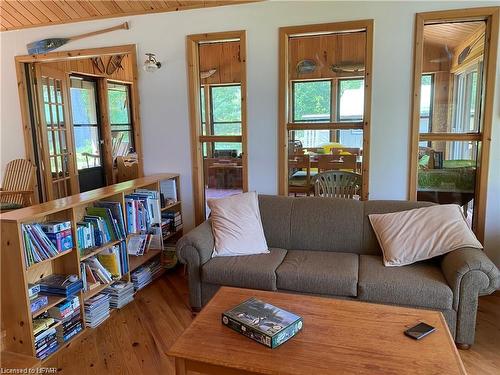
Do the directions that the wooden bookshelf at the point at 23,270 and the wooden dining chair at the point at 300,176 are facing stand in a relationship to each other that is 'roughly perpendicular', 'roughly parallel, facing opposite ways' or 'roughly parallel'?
roughly perpendicular

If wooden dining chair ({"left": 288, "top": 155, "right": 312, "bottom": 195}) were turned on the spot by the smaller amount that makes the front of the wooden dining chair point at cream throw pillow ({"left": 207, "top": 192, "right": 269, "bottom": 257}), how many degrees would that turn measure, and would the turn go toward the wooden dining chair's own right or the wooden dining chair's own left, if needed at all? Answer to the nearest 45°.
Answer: approximately 135° to the wooden dining chair's own left

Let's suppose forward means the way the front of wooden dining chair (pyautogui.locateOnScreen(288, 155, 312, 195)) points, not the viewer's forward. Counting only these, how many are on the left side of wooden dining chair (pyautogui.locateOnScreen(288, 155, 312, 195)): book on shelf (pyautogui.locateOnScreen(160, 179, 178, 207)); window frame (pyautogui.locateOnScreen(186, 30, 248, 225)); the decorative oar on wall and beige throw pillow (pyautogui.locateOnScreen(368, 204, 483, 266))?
3

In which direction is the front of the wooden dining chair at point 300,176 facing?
away from the camera

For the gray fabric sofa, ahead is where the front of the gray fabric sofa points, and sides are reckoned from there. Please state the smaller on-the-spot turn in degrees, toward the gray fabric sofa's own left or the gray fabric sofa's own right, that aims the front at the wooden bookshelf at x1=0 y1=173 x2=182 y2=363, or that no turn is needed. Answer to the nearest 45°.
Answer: approximately 45° to the gray fabric sofa's own right

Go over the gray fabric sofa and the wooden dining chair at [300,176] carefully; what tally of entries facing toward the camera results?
1
